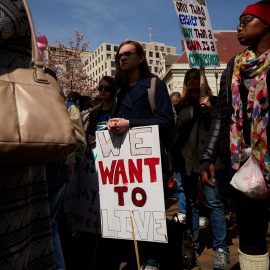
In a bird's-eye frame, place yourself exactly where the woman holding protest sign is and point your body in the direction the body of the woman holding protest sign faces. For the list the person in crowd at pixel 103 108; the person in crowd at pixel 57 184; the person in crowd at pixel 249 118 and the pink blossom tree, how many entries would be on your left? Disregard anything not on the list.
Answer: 1

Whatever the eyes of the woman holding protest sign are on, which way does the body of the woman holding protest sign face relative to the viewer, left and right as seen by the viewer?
facing the viewer and to the left of the viewer

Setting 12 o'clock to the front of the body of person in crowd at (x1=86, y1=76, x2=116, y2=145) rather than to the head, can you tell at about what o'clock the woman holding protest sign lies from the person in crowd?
The woman holding protest sign is roughly at 10 o'clock from the person in crowd.

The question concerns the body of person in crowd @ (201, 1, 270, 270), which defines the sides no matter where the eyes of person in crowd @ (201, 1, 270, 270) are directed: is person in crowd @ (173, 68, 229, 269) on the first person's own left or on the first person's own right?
on the first person's own right

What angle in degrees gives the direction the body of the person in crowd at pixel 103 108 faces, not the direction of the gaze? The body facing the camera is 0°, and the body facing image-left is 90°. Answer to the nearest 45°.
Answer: approximately 45°

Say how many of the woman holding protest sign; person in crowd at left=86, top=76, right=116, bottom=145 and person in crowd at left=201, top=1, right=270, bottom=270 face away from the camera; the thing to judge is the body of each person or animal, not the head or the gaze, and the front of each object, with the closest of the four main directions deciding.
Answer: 0

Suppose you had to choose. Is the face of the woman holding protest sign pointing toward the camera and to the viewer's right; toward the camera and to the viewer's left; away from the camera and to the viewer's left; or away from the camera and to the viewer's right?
toward the camera and to the viewer's left

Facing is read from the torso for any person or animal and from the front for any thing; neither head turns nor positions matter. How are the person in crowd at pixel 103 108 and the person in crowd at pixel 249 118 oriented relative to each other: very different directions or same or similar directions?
same or similar directions

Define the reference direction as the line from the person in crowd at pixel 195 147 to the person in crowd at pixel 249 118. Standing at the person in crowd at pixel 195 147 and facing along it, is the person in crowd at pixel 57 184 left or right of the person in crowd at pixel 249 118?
right

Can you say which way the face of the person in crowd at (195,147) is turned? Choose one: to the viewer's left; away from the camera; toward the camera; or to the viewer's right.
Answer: toward the camera

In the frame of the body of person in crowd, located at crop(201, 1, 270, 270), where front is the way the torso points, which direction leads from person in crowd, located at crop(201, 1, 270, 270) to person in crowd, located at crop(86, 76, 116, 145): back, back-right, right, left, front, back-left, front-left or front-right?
right

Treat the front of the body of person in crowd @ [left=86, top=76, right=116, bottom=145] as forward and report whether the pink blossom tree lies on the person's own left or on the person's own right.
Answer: on the person's own right

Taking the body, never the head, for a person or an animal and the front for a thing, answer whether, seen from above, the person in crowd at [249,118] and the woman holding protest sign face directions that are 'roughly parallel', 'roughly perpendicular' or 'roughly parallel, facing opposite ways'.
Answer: roughly parallel

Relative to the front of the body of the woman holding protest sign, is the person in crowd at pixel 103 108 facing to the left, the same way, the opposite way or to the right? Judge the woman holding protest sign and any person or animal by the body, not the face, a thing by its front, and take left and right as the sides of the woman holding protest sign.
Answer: the same way

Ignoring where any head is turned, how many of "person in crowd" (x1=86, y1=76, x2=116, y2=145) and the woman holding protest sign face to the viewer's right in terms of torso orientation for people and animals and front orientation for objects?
0
